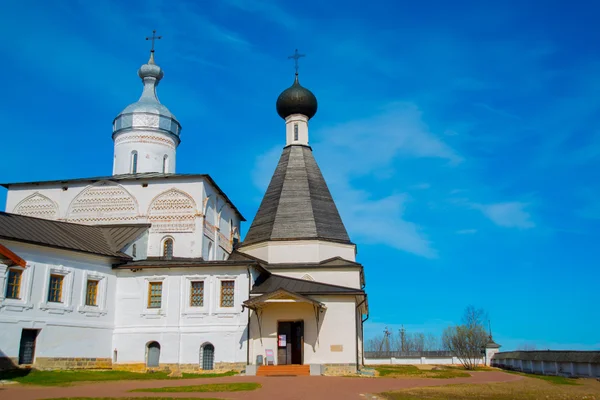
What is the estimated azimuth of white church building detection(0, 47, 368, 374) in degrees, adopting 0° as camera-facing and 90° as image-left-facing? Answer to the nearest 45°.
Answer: approximately 0°
